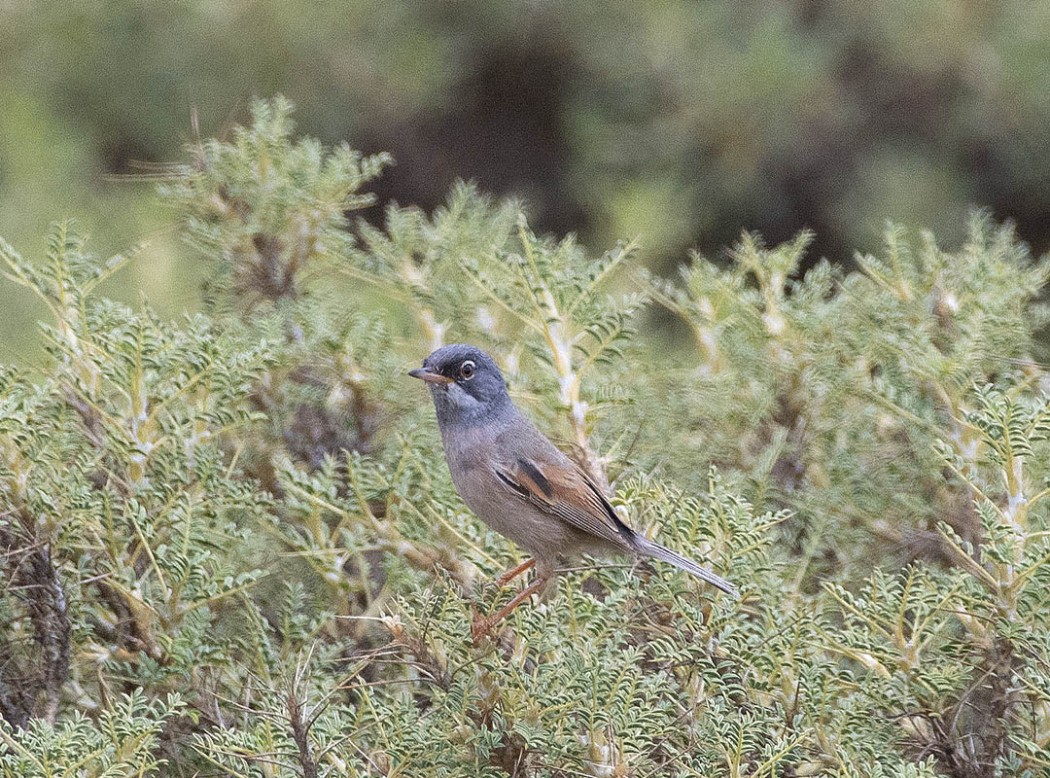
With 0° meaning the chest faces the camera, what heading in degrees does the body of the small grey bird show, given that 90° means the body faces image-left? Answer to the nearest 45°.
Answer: approximately 90°
